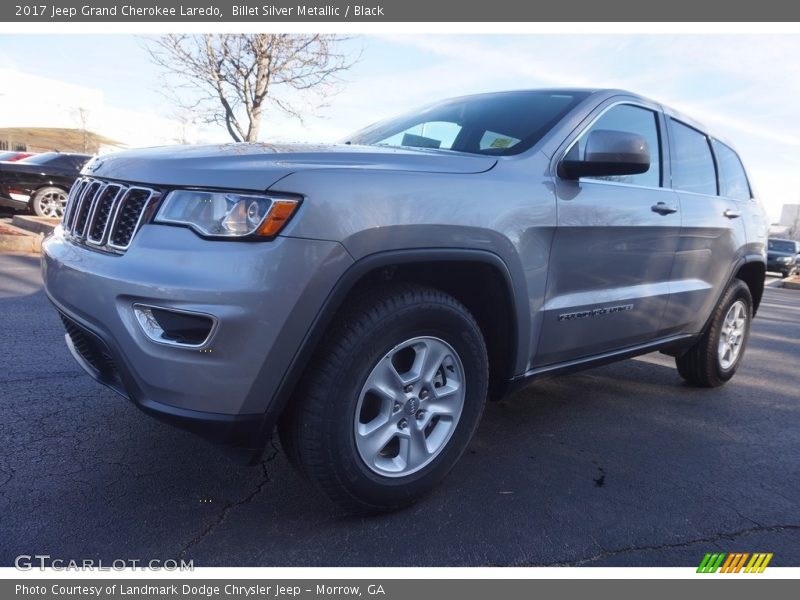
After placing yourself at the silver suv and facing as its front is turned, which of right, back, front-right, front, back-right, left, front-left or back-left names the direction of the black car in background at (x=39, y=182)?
right

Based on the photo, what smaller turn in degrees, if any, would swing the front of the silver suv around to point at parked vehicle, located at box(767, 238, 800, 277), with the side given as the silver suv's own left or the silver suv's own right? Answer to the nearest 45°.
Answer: approximately 180°

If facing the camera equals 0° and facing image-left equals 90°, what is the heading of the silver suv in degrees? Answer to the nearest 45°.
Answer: approximately 45°

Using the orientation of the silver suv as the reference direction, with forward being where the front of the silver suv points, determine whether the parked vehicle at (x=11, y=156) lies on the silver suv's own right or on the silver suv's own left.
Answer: on the silver suv's own right

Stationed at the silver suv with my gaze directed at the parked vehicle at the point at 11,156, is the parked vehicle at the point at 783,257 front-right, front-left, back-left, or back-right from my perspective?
front-right
